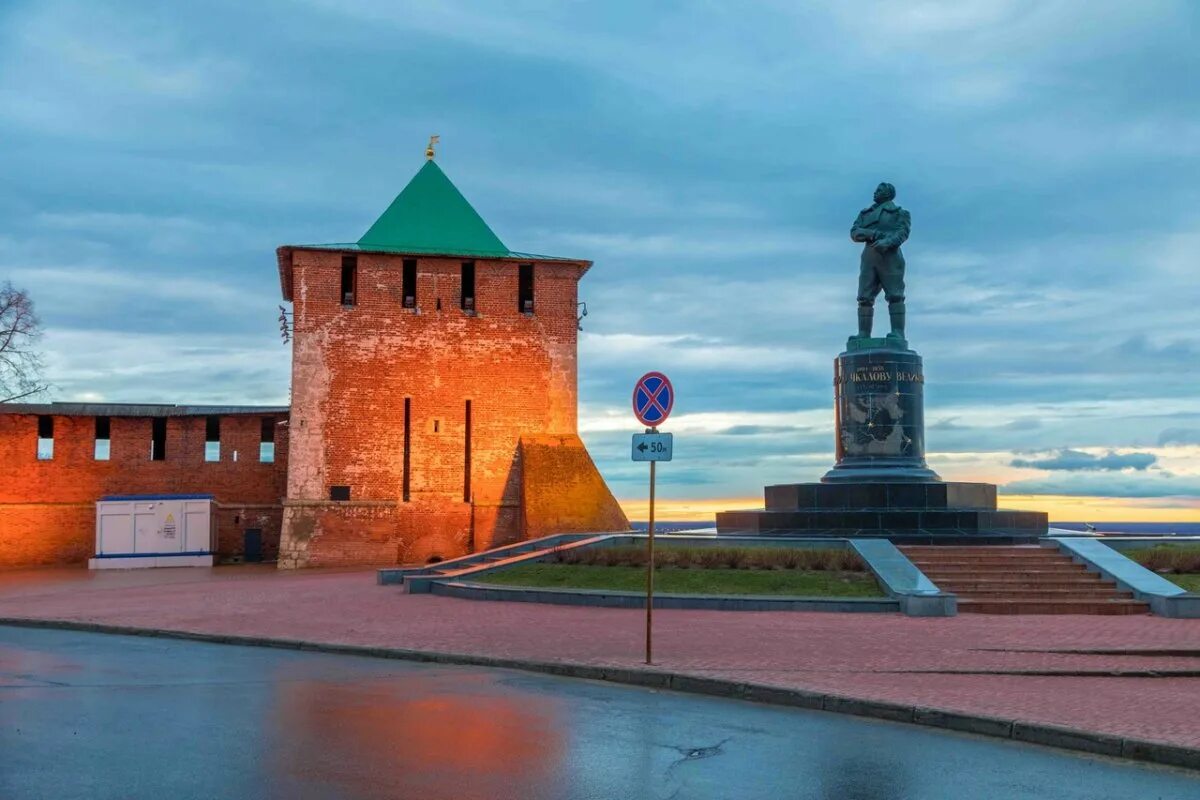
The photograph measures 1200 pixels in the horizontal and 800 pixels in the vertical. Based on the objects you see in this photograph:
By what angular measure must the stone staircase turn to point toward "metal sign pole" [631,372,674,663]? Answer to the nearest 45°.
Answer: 0° — it already faces it

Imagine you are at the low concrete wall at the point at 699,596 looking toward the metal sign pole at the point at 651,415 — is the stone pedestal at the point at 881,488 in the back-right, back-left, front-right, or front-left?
back-left

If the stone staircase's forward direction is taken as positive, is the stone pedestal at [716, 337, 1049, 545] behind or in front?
behind

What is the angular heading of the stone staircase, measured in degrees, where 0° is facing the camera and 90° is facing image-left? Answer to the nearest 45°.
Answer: approximately 0°

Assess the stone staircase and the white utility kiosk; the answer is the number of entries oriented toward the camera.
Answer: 2

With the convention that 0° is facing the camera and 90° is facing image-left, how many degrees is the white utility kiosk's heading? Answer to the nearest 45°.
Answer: approximately 0°

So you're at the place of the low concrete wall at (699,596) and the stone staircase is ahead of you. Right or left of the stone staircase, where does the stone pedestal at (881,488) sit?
left
